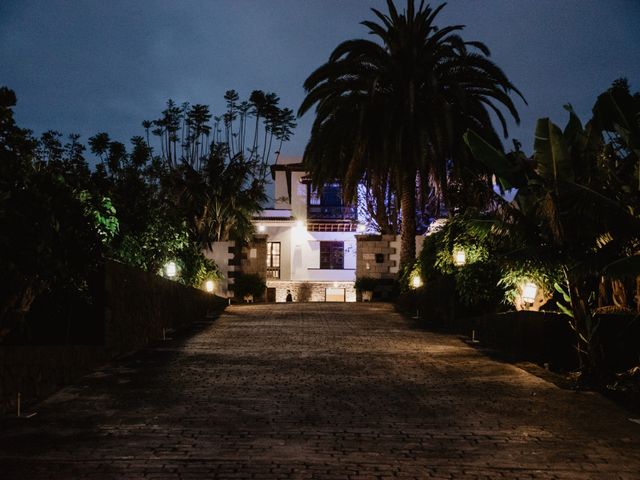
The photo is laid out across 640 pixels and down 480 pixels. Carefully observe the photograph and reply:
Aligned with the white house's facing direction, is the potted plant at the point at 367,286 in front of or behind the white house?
in front

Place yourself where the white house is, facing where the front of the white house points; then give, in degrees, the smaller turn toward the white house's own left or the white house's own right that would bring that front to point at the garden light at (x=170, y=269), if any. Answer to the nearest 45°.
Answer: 0° — it already faces it

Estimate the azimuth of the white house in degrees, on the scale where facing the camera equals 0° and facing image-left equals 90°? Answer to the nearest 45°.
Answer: approximately 0°

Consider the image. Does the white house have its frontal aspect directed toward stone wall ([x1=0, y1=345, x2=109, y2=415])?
yes

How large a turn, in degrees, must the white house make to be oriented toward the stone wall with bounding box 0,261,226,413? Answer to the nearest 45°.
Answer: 0° — it already faces it

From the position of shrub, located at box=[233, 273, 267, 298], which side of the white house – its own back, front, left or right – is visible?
front

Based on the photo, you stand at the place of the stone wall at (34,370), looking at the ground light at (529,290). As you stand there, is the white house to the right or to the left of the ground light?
left
